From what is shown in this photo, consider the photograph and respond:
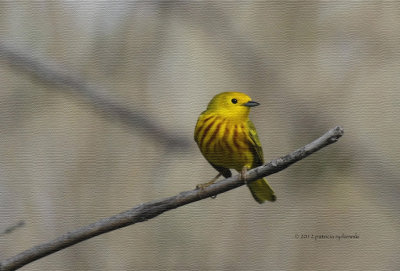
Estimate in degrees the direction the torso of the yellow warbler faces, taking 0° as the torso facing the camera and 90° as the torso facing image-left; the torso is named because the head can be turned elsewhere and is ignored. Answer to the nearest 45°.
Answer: approximately 45°
